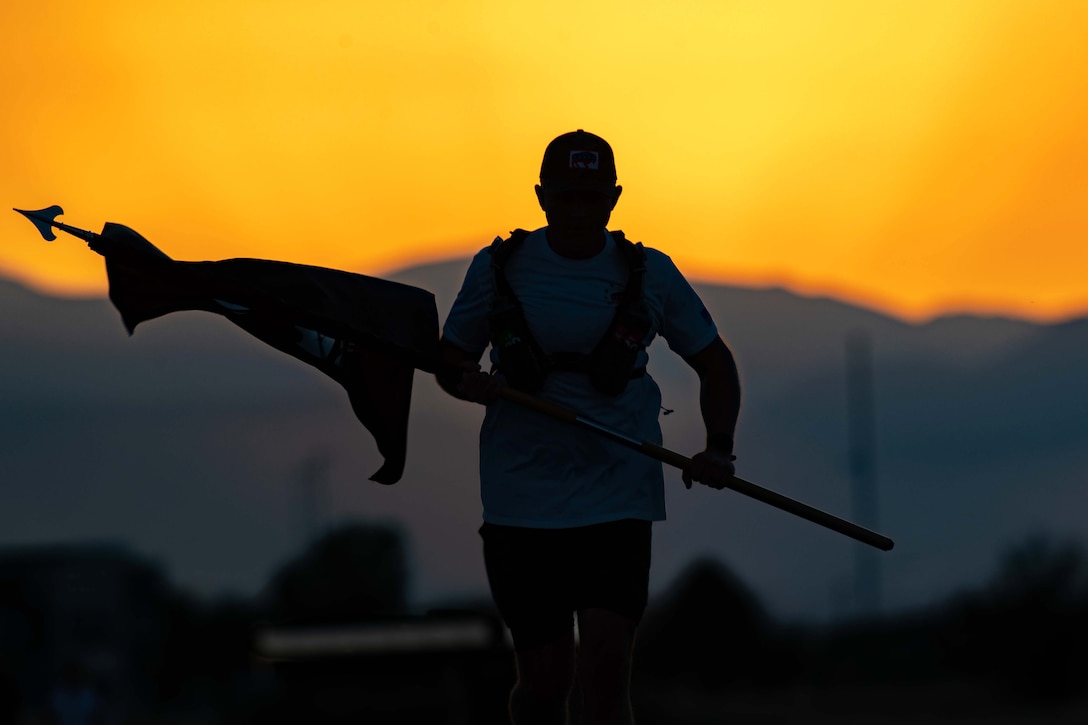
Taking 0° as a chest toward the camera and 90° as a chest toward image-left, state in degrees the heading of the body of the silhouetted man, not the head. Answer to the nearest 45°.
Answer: approximately 0°
